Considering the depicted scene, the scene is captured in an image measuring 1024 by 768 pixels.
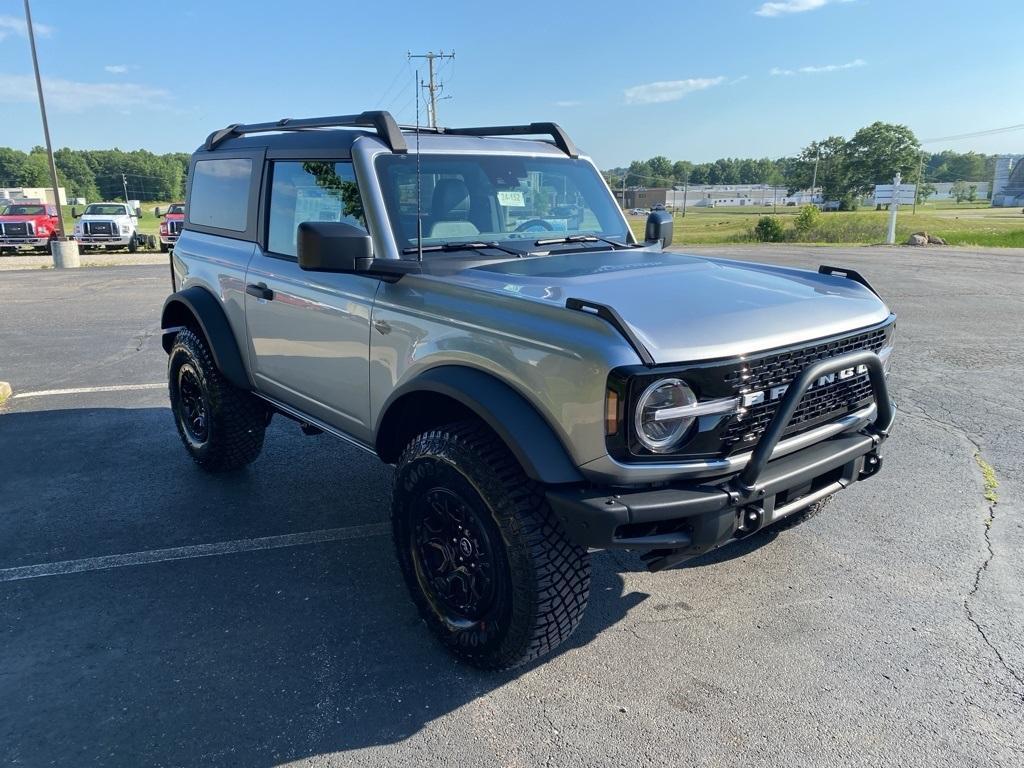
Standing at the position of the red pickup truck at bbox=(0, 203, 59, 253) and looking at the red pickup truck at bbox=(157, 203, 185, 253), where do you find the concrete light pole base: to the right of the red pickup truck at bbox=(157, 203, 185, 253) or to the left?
right

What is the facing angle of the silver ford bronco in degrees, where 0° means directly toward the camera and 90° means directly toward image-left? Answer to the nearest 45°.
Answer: approximately 315°

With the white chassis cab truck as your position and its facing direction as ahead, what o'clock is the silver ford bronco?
The silver ford bronco is roughly at 12 o'clock from the white chassis cab truck.

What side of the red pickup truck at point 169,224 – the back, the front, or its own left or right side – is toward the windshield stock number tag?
front

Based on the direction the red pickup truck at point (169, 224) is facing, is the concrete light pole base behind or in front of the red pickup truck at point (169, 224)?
in front

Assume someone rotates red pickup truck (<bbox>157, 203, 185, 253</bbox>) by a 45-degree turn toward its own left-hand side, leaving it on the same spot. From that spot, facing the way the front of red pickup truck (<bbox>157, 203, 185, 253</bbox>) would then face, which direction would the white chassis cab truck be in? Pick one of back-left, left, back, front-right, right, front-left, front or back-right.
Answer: back

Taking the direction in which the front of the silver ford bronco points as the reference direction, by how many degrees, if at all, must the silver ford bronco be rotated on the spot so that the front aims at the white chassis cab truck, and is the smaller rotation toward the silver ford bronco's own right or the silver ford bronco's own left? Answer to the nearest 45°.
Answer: approximately 180°

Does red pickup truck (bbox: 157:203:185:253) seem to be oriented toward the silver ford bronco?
yes

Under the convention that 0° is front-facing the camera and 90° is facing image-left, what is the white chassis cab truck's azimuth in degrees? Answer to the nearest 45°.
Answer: approximately 0°

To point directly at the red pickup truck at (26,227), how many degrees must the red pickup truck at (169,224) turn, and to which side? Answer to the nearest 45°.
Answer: approximately 90° to its right

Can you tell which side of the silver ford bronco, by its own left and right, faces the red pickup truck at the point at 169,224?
back

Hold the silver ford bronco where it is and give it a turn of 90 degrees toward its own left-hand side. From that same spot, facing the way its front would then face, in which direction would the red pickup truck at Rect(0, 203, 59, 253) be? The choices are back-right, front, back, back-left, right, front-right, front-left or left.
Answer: left
